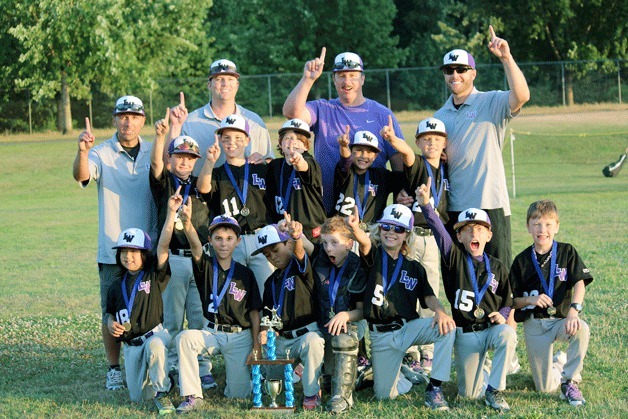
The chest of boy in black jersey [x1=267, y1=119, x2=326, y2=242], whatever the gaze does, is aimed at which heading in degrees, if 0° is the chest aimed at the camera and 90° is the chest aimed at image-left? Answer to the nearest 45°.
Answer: approximately 0°

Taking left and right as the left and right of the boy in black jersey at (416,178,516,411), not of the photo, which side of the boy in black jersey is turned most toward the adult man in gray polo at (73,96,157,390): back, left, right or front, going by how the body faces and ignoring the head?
right

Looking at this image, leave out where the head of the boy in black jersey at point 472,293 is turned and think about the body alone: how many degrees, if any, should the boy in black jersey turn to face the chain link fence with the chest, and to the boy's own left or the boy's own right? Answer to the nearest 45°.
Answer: approximately 180°

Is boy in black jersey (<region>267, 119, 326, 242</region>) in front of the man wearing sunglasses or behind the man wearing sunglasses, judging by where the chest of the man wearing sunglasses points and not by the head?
in front

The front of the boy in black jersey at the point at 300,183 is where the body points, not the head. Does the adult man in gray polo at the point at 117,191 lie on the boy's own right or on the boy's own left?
on the boy's own right
